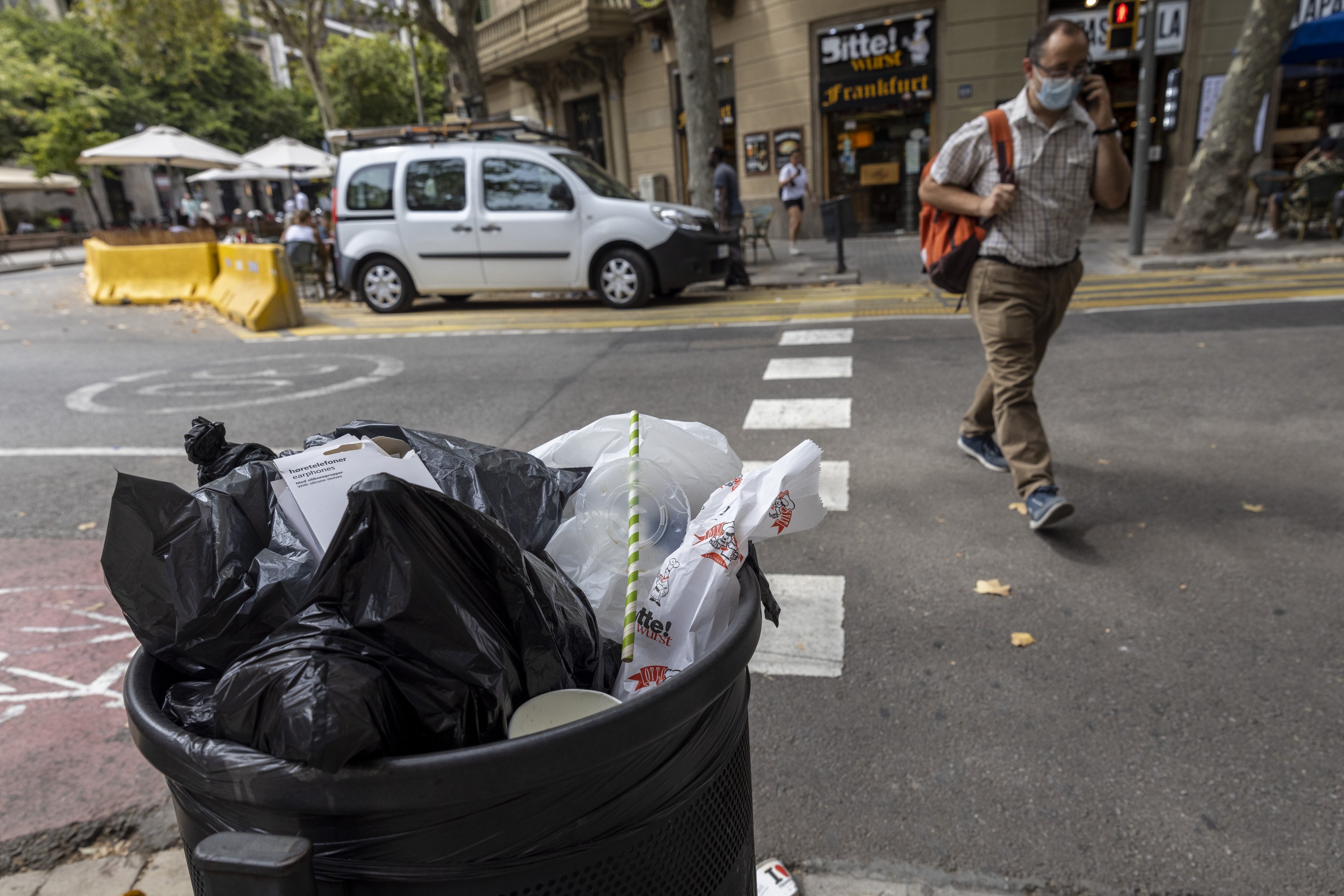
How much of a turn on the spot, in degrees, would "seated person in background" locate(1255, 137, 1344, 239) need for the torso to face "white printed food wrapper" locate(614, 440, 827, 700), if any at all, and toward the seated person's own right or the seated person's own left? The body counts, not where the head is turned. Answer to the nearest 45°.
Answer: approximately 90° to the seated person's own left

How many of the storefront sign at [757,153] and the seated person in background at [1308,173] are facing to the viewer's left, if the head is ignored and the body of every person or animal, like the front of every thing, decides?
1

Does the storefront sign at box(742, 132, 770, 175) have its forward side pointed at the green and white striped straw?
yes

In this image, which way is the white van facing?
to the viewer's right

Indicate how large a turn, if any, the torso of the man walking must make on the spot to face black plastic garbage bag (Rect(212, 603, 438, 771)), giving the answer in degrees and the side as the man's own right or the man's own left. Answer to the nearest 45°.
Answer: approximately 45° to the man's own right

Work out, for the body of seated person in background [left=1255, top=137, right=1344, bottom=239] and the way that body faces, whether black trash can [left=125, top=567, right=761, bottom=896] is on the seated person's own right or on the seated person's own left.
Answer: on the seated person's own left

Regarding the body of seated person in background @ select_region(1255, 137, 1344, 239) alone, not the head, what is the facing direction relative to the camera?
to the viewer's left
